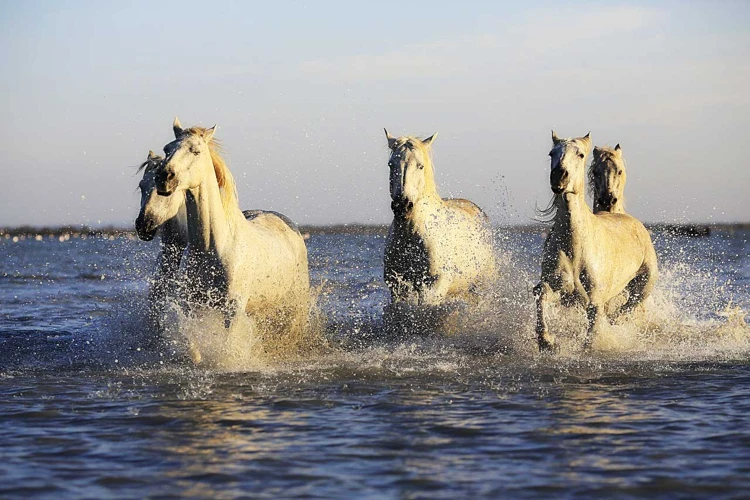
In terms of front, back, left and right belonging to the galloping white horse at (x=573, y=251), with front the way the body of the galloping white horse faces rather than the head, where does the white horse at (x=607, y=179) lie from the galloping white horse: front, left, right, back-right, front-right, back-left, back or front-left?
back-right

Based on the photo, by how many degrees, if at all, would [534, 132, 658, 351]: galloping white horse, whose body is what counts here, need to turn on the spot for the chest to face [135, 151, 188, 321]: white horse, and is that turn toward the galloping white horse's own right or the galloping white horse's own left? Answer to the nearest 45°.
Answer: approximately 45° to the galloping white horse's own right

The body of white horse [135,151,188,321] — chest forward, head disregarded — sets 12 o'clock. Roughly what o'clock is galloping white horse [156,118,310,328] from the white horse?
The galloping white horse is roughly at 10 o'clock from the white horse.

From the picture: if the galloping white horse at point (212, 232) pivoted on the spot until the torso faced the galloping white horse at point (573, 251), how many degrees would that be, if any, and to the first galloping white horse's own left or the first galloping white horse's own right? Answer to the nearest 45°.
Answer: approximately 135° to the first galloping white horse's own left

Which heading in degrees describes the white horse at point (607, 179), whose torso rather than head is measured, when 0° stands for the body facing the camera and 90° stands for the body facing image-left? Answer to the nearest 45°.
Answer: approximately 0°

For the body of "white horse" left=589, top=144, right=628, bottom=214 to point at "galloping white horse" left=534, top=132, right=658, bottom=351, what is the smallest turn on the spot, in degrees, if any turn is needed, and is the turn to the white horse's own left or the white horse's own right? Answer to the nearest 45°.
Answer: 0° — it already faces it

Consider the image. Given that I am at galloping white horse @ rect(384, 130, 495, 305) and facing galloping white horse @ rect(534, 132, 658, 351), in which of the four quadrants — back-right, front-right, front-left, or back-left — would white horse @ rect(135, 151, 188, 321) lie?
back-right

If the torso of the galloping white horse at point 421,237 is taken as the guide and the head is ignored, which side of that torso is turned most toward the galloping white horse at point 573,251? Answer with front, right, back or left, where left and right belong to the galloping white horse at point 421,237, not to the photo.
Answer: left
